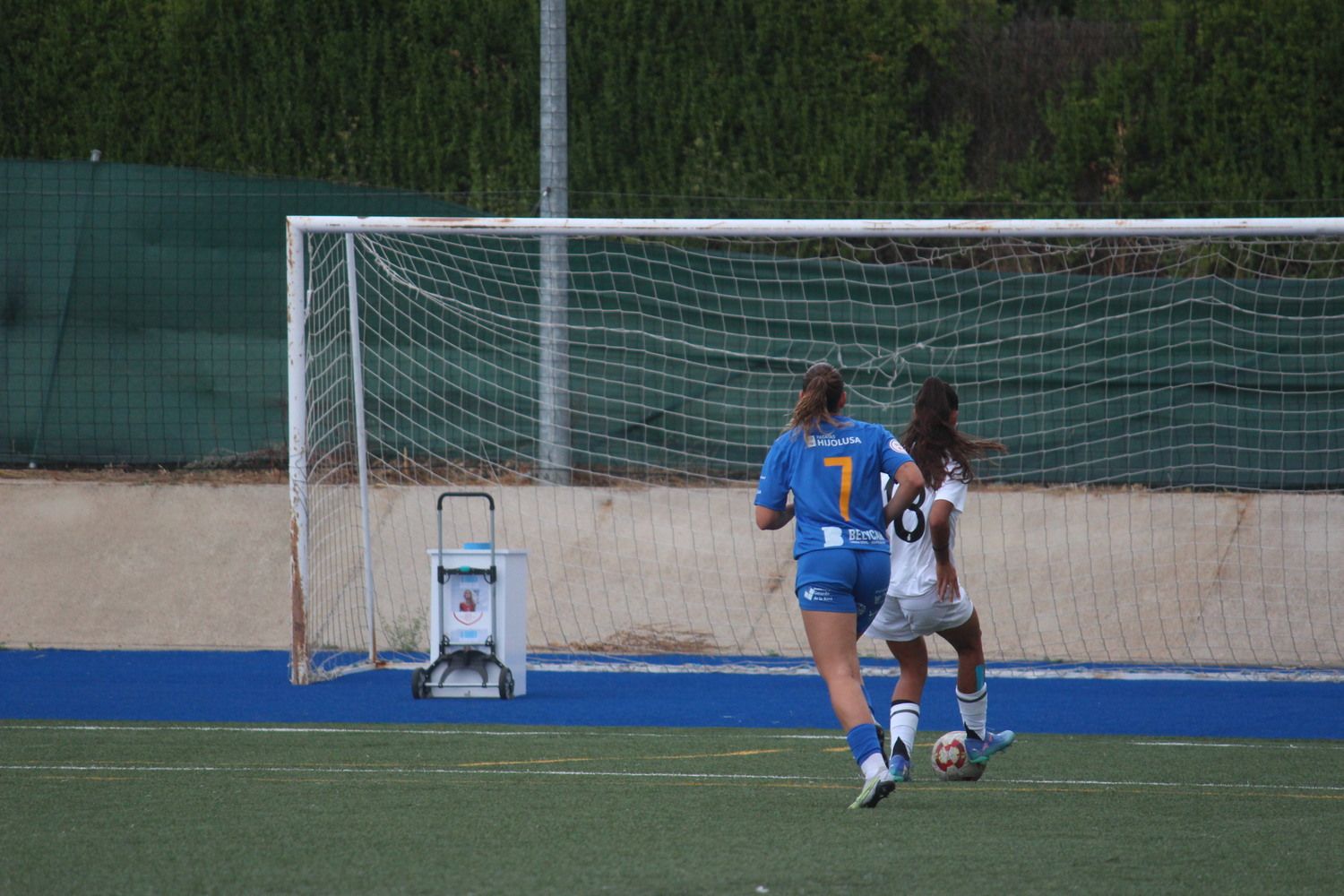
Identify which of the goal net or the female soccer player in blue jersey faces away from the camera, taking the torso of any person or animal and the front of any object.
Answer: the female soccer player in blue jersey

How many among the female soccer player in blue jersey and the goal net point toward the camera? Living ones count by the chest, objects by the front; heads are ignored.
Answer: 1

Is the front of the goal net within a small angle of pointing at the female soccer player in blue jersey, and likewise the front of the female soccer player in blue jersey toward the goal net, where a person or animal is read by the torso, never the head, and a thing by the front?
yes

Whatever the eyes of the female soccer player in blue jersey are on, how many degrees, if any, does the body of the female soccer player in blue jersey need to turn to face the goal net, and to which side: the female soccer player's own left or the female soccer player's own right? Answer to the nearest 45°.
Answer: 0° — they already face it

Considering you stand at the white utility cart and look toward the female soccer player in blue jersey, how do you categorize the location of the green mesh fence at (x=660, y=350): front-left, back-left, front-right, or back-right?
back-left

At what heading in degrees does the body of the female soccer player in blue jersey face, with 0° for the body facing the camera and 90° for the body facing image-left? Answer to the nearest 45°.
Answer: approximately 180°

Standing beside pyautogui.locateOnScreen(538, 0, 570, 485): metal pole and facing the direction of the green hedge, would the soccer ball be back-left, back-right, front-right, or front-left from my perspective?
back-right

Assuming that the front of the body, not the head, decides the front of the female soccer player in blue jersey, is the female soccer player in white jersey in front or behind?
in front

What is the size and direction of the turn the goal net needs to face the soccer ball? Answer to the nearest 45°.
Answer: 0° — it already faces it

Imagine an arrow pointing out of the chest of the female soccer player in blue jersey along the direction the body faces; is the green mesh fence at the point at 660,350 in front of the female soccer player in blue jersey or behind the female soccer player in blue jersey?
in front

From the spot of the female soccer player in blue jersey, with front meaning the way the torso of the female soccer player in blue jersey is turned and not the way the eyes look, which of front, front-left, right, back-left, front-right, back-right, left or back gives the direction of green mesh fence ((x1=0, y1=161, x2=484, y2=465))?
front-left

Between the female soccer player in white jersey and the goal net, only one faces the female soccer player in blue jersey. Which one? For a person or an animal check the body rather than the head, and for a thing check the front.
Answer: the goal net

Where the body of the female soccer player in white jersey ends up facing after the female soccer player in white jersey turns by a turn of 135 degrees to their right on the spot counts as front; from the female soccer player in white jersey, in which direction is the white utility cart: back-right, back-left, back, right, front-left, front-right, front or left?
back-right

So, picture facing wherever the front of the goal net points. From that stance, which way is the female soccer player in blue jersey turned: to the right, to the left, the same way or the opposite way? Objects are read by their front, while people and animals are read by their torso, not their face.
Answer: the opposite way

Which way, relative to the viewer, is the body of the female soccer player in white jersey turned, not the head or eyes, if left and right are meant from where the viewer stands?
facing away from the viewer and to the right of the viewer

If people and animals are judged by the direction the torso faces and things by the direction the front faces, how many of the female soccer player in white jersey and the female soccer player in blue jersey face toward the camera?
0
